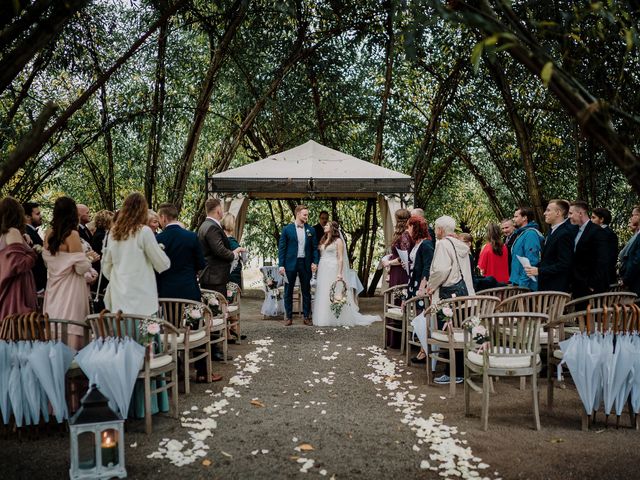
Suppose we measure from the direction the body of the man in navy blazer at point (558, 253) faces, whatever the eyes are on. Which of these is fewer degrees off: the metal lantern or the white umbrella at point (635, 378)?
the metal lantern

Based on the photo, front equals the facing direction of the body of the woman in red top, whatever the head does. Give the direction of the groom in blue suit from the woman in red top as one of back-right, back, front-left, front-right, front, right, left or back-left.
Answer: front-left

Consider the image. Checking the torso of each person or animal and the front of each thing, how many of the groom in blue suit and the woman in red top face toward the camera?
1

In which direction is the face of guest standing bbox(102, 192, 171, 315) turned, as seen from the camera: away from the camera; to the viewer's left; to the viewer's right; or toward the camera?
away from the camera

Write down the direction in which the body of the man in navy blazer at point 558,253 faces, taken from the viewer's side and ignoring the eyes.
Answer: to the viewer's left

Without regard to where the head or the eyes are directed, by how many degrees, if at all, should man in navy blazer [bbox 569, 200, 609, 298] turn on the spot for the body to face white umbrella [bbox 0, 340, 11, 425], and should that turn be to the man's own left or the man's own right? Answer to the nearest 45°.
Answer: approximately 45° to the man's own left

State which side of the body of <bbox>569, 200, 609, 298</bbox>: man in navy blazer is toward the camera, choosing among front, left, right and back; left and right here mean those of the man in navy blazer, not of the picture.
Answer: left

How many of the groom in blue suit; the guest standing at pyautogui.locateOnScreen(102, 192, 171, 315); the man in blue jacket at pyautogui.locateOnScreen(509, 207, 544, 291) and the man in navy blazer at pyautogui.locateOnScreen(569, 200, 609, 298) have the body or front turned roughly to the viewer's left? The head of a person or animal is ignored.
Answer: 2

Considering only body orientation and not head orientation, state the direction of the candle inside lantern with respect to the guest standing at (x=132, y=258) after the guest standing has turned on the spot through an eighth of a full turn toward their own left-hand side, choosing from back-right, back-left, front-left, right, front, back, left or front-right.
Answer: back

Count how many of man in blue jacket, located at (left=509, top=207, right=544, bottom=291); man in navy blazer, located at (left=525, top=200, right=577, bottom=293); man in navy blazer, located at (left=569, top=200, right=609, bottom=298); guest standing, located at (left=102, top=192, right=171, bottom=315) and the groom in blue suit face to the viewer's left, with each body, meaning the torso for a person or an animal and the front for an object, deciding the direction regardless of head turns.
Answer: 3

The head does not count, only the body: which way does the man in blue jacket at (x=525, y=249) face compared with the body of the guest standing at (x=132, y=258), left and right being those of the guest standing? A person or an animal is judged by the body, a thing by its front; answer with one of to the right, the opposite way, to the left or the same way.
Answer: to the left

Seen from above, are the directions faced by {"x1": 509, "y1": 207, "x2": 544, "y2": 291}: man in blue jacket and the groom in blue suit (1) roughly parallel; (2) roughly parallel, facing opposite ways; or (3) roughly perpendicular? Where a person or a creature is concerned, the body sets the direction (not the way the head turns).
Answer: roughly perpendicular

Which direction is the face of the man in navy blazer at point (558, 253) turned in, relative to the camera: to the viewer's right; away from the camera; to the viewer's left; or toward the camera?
to the viewer's left

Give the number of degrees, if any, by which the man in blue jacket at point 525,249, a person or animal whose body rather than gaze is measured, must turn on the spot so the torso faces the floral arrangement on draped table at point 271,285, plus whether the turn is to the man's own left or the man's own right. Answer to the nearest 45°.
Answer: approximately 45° to the man's own right
